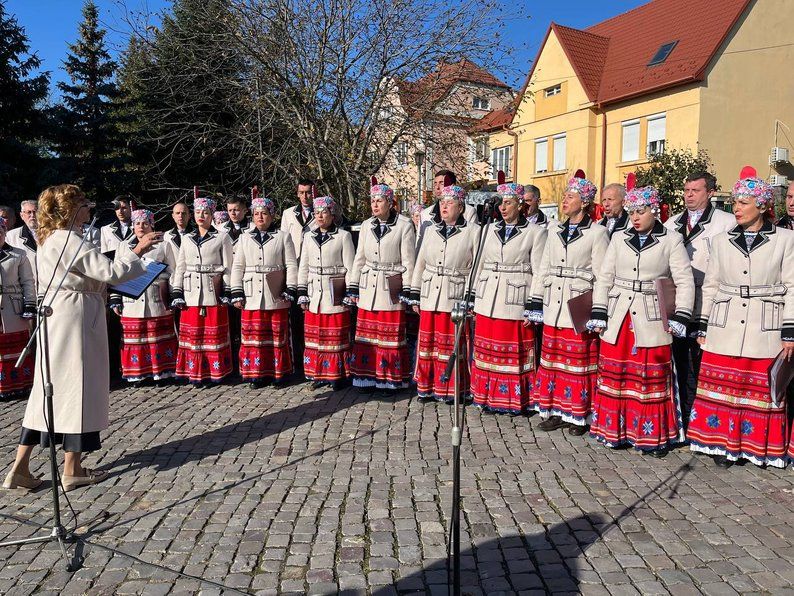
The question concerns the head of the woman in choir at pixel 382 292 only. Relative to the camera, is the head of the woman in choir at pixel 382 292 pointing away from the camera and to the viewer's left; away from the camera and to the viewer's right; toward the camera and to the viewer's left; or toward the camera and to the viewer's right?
toward the camera and to the viewer's left

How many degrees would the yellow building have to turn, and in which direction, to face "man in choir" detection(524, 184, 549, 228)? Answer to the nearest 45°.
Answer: approximately 45° to its left

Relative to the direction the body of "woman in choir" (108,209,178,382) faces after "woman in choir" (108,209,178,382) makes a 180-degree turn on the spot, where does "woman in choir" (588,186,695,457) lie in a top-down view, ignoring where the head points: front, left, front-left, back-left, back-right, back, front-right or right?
back-right

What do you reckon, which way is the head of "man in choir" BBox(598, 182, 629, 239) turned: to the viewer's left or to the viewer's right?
to the viewer's left

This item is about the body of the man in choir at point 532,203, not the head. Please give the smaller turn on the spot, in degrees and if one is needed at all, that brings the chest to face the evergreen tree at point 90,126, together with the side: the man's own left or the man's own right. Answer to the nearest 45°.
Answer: approximately 90° to the man's own right

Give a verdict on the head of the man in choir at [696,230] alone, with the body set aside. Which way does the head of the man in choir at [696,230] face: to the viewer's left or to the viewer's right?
to the viewer's left

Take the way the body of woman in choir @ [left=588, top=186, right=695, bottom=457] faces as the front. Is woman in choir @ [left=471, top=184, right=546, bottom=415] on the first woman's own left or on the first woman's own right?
on the first woman's own right

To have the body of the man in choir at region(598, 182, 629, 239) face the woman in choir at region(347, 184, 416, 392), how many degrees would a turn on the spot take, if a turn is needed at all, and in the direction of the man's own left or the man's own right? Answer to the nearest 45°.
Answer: approximately 45° to the man's own right

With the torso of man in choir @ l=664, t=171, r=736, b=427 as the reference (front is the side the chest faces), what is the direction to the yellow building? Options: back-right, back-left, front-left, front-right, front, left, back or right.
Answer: back-right

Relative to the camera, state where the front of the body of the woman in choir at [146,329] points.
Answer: toward the camera

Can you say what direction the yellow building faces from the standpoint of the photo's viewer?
facing the viewer and to the left of the viewer

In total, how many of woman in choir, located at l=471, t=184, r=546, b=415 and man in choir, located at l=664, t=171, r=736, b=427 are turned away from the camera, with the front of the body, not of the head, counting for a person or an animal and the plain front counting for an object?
0
